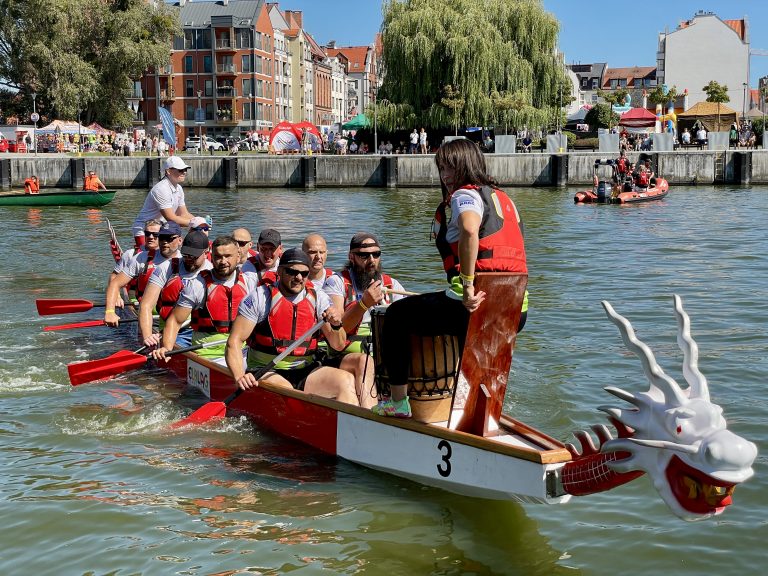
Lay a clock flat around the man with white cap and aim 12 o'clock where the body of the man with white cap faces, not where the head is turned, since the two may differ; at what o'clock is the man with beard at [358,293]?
The man with beard is roughly at 1 o'clock from the man with white cap.

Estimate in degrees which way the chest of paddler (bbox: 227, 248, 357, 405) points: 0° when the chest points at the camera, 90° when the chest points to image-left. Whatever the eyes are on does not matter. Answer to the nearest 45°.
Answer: approximately 315°

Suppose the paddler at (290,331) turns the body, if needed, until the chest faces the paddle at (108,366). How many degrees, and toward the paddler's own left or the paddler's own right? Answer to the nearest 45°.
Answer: approximately 180°

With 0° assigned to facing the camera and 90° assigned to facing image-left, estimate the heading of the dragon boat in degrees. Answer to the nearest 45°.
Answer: approximately 315°

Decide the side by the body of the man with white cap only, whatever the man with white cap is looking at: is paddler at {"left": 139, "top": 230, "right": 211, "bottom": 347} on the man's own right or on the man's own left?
on the man's own right

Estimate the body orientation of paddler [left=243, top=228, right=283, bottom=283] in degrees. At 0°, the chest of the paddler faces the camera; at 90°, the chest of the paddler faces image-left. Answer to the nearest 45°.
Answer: approximately 315°

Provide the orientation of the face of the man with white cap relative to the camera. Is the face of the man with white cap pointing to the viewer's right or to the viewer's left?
to the viewer's right

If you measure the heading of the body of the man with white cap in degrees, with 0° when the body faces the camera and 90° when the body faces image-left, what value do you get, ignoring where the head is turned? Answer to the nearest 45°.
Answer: approximately 315°

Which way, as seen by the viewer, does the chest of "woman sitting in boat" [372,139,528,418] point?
to the viewer's left

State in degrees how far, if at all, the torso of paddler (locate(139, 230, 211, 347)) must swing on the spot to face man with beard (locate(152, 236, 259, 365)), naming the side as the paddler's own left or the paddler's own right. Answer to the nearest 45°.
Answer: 0° — they already face them
